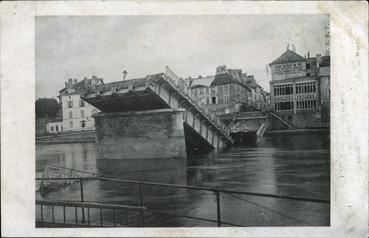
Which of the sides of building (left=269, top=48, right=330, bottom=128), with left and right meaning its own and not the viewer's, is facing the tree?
right

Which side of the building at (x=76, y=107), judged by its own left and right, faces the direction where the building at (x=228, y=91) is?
left

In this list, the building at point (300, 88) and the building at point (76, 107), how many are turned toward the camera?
2

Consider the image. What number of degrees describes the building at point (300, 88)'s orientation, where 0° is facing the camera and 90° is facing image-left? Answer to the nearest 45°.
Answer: approximately 0°

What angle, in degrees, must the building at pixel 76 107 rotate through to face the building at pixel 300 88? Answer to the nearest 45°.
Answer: approximately 90° to its left

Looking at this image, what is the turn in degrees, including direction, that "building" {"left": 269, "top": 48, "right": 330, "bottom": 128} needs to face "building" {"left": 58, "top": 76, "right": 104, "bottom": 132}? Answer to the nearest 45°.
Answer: approximately 90° to its right

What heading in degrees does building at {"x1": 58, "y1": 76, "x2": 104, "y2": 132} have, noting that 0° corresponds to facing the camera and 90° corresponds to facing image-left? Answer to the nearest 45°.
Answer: approximately 0°
